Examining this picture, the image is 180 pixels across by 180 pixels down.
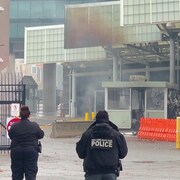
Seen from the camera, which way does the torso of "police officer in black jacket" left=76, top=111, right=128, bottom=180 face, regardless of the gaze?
away from the camera

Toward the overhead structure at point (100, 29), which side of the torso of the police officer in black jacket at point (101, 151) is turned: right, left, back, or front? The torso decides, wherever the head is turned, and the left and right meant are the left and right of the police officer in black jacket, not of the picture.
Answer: front

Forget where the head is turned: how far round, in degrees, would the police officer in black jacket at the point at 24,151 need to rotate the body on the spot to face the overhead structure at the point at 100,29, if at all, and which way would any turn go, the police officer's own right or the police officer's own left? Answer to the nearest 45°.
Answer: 0° — they already face it

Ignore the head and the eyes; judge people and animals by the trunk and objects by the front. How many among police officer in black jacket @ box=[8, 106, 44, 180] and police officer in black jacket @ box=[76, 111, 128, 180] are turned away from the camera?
2

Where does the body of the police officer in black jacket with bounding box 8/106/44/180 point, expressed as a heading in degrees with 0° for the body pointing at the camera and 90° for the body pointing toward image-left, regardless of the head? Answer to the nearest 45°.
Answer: approximately 180°

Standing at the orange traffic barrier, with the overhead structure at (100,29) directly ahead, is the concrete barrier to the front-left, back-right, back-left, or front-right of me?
front-left

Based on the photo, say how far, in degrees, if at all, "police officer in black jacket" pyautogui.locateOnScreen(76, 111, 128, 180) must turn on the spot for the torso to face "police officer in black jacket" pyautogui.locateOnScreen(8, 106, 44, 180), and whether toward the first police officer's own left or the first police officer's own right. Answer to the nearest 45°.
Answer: approximately 45° to the first police officer's own left

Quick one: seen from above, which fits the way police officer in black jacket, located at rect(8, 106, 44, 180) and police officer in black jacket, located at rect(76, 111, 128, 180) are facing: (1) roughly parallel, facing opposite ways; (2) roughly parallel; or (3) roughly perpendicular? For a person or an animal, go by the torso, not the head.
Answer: roughly parallel

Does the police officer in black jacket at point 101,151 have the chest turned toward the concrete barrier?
yes
